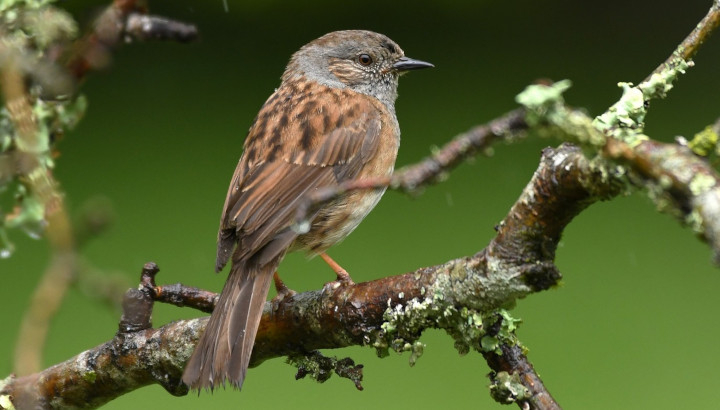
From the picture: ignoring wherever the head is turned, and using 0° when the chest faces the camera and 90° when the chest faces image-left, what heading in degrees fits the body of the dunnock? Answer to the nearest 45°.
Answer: approximately 225°

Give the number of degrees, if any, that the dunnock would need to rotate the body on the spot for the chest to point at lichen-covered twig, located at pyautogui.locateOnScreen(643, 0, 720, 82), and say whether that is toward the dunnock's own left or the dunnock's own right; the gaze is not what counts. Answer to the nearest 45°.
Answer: approximately 90° to the dunnock's own right
